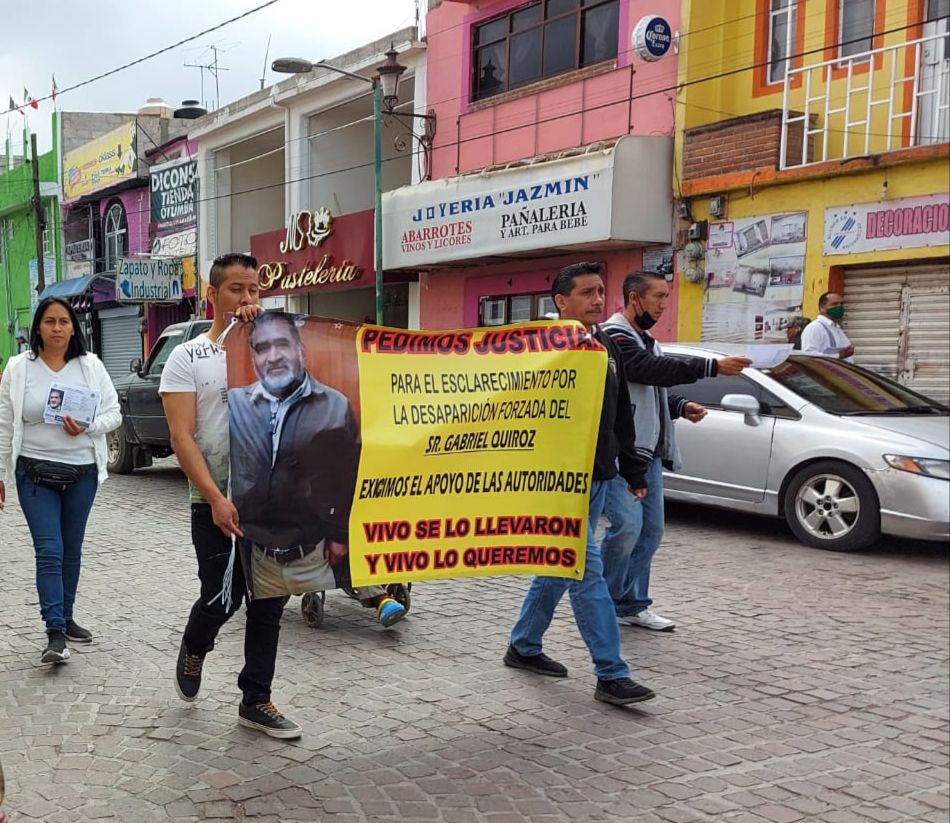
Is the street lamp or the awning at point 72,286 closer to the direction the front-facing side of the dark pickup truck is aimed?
the awning

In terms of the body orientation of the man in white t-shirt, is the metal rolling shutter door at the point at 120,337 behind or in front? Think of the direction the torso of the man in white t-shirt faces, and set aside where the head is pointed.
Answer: behind

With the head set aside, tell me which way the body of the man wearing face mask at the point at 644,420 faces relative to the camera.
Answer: to the viewer's right

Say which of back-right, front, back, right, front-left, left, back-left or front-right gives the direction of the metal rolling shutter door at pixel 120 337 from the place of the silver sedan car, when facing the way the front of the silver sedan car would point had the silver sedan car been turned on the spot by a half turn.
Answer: front

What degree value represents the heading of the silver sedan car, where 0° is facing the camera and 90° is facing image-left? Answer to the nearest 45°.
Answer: approximately 315°

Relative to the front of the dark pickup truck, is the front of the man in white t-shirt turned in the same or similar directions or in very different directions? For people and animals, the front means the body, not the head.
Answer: very different directions

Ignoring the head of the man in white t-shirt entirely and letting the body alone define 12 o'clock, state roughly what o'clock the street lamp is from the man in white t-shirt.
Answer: The street lamp is roughly at 8 o'clock from the man in white t-shirt.

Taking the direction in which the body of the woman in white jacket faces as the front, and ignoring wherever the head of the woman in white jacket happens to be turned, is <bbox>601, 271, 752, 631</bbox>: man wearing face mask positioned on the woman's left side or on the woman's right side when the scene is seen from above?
on the woman's left side

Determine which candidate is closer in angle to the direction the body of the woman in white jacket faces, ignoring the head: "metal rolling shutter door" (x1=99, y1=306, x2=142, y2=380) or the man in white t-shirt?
the man in white t-shirt
